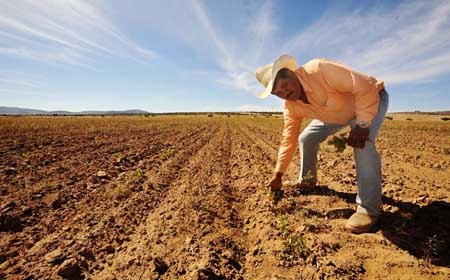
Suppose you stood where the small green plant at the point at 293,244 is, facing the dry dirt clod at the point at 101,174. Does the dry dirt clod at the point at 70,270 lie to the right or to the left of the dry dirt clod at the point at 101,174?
left

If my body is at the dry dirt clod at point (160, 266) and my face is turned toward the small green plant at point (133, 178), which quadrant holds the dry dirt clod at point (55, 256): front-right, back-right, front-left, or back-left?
front-left

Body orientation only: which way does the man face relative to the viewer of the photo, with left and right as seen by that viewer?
facing the viewer and to the left of the viewer

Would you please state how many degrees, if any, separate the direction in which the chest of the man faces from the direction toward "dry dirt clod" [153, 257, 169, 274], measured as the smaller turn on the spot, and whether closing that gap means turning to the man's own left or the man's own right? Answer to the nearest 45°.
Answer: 0° — they already face it

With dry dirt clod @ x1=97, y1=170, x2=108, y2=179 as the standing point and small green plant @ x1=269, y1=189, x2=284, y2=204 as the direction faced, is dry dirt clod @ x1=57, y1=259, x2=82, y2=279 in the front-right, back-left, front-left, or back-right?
front-right

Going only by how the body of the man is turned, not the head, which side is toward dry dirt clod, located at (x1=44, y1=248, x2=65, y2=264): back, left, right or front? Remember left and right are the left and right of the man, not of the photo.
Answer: front

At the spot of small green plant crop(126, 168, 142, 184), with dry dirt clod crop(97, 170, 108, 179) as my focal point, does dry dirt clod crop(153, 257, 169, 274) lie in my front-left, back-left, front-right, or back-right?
back-left

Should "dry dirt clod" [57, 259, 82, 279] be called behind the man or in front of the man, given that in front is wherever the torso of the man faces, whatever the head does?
in front

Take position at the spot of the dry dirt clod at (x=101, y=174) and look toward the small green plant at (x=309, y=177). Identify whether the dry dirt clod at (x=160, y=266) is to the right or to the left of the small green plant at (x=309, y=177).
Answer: right

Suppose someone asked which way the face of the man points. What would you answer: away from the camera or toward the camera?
toward the camera

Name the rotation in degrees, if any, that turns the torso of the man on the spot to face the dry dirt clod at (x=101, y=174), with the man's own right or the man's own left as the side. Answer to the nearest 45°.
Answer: approximately 45° to the man's own right

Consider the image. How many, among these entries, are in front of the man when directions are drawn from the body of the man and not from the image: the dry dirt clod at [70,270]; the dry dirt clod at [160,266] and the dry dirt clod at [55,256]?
3
